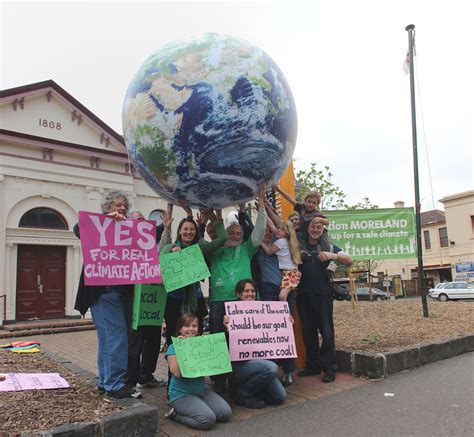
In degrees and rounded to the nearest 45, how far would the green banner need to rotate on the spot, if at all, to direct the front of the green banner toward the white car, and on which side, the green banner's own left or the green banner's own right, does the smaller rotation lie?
approximately 180°

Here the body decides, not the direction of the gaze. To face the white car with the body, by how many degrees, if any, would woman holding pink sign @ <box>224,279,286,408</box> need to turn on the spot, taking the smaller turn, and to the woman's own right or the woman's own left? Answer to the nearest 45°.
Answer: approximately 90° to the woman's own left

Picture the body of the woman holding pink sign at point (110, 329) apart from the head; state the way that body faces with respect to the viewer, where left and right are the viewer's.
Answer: facing the viewer and to the right of the viewer

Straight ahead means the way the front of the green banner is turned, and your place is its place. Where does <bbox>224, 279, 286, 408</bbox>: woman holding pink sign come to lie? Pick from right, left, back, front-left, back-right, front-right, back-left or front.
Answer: front

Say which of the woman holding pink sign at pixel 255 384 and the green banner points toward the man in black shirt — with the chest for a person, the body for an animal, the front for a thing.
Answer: the green banner

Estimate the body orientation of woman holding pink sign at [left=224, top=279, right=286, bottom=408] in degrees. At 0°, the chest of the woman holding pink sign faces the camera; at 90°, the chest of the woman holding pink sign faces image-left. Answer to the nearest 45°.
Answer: approximately 315°

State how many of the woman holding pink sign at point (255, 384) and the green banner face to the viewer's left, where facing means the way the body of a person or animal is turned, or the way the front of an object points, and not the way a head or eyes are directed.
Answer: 0

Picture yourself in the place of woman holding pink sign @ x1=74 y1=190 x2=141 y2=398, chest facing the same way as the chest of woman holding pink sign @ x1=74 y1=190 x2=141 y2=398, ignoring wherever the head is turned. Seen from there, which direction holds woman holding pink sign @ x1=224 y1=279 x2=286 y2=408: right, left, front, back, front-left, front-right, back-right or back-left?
front-left

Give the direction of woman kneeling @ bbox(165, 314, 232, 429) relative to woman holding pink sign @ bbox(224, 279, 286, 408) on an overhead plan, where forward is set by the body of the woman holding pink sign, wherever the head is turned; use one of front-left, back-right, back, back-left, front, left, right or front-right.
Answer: right

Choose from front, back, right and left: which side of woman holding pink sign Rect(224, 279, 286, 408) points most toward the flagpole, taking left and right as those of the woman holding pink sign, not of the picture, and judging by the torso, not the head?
left

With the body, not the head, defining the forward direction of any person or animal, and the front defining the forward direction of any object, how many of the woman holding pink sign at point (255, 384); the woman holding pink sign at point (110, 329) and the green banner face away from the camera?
0

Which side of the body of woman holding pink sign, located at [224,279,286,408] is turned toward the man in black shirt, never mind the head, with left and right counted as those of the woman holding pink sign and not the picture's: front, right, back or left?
left

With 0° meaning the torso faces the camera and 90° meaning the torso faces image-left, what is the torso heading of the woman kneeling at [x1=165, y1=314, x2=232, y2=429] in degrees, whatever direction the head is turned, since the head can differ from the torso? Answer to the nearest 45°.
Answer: approximately 315°
